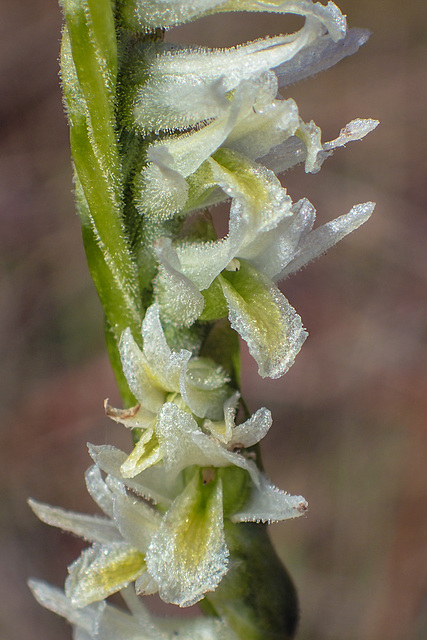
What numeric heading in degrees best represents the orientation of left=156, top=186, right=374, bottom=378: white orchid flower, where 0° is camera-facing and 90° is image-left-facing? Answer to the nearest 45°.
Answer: approximately 315°

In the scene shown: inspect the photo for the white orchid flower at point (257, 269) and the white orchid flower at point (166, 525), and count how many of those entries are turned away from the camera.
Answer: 0

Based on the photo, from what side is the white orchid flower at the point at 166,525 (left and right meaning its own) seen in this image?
front
